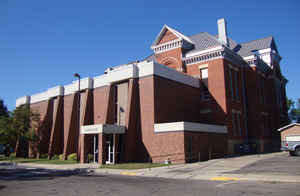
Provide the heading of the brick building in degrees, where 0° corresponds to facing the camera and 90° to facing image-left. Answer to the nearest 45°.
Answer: approximately 45°

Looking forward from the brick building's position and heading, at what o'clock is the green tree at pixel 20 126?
The green tree is roughly at 2 o'clock from the brick building.

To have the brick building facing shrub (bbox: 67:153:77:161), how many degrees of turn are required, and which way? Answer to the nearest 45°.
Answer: approximately 45° to its right
